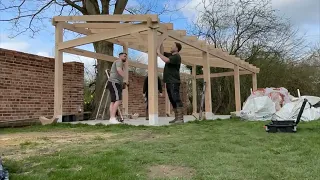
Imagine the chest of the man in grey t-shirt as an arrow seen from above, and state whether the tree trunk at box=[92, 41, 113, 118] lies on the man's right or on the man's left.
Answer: on the man's left

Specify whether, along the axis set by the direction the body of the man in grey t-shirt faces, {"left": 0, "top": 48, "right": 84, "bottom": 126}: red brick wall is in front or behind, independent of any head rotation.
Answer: behind

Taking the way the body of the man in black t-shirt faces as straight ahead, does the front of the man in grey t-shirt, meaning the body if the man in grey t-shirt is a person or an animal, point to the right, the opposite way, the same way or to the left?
the opposite way

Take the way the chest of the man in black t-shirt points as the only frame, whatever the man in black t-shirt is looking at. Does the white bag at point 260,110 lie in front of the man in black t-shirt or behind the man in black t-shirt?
behind

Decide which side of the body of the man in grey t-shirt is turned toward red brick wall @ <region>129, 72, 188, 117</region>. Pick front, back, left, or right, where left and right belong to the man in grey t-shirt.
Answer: left

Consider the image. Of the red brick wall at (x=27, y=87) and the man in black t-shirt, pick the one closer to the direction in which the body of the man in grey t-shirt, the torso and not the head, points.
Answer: the man in black t-shirt

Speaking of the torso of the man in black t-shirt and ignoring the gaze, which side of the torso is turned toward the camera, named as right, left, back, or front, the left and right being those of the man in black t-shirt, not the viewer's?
left

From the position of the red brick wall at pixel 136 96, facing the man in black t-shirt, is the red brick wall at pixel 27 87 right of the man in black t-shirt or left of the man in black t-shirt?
right

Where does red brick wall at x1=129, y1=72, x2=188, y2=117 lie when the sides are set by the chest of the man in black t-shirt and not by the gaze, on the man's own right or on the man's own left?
on the man's own right

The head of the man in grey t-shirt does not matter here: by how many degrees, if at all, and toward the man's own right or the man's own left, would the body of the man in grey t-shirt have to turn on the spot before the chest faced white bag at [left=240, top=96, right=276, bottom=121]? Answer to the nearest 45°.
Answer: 0° — they already face it

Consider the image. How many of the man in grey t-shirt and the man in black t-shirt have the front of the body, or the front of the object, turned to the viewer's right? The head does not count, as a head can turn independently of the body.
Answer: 1

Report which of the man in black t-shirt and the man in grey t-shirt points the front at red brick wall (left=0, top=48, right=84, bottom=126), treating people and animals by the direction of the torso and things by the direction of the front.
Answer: the man in black t-shirt

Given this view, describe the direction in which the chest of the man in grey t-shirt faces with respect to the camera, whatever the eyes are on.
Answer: to the viewer's right

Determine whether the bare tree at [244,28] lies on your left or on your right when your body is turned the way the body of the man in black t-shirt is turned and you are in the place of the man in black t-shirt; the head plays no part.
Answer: on your right

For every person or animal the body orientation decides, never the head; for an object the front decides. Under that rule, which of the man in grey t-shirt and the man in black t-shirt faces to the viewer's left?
the man in black t-shirt

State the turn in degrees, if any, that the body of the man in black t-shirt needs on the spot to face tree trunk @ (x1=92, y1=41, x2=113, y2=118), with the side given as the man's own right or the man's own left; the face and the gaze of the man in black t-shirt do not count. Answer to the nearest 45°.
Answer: approximately 45° to the man's own right

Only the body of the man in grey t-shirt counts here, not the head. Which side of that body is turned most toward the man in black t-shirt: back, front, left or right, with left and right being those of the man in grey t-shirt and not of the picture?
front
